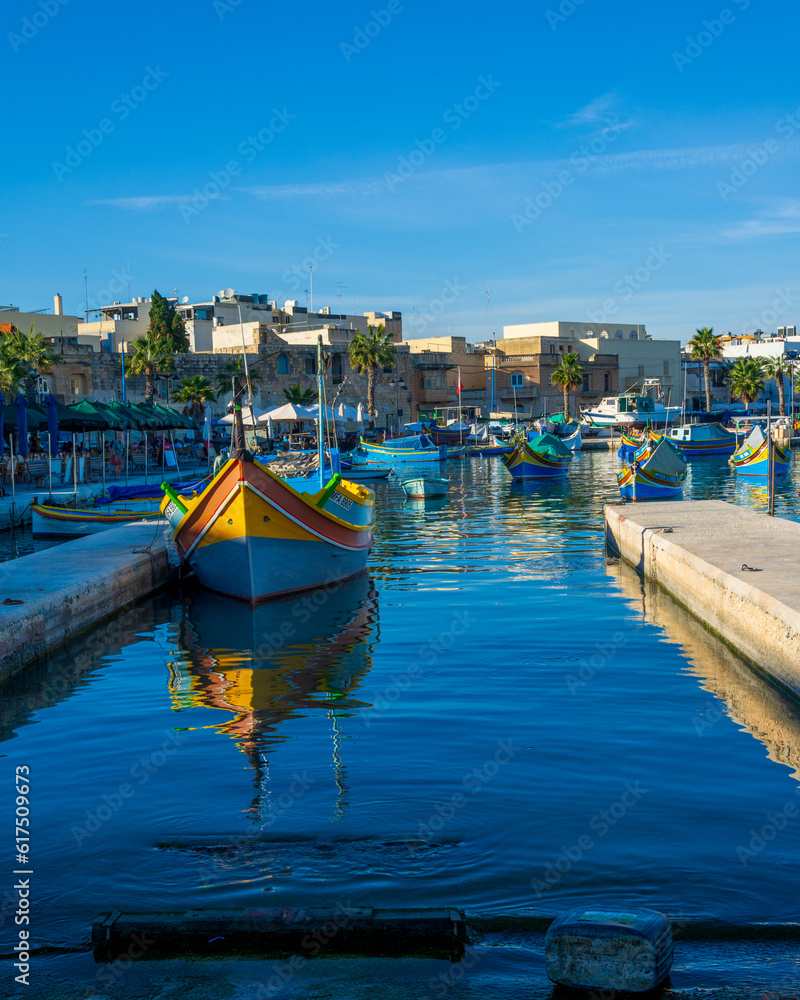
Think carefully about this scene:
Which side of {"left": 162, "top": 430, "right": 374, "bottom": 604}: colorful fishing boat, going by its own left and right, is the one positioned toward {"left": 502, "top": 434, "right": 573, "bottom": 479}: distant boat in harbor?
back

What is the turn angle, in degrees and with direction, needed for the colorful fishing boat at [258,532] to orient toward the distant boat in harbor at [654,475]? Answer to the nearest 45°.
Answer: approximately 135° to its left

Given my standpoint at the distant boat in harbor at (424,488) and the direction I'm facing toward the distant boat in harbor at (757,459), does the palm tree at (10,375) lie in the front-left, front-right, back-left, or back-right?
back-left

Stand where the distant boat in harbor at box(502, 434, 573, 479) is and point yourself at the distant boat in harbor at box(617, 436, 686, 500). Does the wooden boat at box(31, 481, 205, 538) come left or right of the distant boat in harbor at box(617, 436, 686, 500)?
right

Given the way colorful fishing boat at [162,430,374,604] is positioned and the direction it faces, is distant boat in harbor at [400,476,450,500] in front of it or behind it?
behind

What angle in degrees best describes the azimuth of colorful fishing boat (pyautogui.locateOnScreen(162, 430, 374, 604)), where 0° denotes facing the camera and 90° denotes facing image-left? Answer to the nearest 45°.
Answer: approximately 0°

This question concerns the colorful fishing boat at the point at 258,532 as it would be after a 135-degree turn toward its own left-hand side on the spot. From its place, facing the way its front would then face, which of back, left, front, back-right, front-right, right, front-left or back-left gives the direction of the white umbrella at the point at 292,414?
front-left

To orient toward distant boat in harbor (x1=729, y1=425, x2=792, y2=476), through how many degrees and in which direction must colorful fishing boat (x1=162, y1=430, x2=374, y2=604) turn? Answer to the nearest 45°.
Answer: approximately 135° to its left
